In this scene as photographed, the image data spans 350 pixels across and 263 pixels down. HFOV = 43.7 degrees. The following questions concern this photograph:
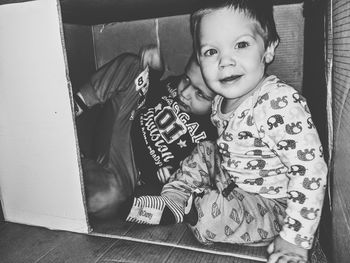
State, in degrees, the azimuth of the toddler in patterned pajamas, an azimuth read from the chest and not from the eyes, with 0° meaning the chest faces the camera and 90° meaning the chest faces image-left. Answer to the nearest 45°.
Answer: approximately 45°
